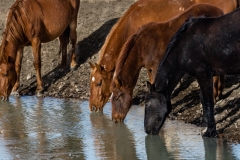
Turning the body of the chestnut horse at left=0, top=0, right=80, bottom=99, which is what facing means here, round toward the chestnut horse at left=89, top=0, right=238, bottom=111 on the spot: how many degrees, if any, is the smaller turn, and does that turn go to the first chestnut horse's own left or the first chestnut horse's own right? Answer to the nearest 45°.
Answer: approximately 90° to the first chestnut horse's own left

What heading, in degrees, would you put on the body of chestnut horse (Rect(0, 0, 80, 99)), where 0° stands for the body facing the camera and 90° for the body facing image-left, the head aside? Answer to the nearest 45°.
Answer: approximately 45°

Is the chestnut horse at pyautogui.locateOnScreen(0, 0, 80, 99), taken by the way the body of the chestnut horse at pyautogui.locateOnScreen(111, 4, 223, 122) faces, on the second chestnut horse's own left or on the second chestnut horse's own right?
on the second chestnut horse's own right

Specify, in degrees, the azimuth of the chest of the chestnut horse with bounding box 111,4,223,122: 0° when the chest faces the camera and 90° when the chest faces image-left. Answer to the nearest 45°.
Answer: approximately 45°

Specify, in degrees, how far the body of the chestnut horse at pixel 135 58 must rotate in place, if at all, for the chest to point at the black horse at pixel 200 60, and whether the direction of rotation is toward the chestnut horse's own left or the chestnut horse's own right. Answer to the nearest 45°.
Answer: approximately 90° to the chestnut horse's own left

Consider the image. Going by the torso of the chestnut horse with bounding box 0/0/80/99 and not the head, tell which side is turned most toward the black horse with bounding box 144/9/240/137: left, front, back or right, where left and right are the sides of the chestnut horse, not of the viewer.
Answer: left
